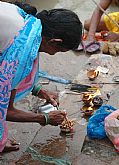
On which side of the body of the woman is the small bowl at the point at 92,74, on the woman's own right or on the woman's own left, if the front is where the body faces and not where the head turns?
on the woman's own left

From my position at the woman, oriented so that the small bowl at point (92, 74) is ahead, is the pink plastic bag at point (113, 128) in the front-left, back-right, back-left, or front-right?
front-right

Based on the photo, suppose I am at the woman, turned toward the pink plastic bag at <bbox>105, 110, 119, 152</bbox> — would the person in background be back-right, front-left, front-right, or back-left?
front-left

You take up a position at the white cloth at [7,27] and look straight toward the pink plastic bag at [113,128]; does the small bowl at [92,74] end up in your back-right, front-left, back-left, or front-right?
front-left

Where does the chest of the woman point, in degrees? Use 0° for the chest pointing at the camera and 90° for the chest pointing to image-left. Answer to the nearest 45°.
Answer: approximately 270°

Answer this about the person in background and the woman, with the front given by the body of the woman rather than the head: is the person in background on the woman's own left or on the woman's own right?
on the woman's own left
